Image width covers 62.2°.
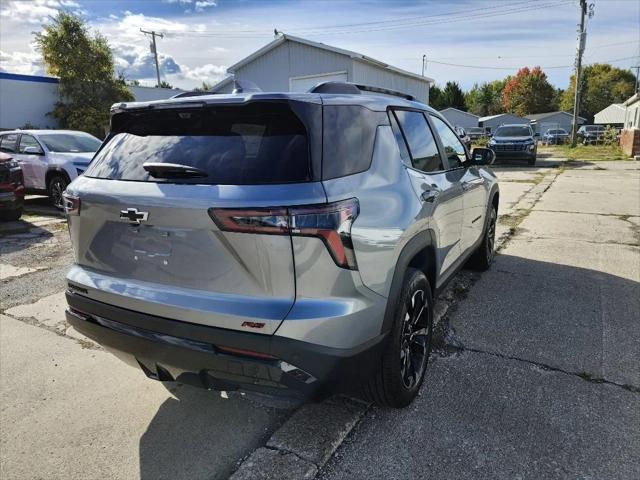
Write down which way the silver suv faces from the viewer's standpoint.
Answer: facing away from the viewer and to the right of the viewer

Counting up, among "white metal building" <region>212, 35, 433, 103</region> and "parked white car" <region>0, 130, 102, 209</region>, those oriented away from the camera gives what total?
0

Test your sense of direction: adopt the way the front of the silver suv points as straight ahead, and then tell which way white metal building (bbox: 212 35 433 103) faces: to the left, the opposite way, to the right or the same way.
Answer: the opposite way

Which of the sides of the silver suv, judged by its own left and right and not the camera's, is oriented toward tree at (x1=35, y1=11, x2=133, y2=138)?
left

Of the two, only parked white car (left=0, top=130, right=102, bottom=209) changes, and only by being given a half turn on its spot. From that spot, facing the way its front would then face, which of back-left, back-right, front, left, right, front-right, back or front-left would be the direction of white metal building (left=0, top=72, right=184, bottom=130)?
front-right

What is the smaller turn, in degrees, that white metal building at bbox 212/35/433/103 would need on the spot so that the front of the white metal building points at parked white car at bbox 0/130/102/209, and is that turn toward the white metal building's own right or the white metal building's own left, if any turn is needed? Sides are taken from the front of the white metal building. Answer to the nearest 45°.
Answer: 0° — it already faces it

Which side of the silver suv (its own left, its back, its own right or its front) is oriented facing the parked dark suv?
front

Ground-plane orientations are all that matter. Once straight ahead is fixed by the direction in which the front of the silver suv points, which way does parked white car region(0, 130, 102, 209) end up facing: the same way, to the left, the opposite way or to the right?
to the right

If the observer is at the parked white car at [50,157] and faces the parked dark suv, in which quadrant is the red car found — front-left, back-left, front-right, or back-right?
back-right

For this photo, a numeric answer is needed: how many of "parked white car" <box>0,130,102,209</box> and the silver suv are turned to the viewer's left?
0

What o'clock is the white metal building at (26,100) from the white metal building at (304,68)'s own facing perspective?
the white metal building at (26,100) is roughly at 2 o'clock from the white metal building at (304,68).

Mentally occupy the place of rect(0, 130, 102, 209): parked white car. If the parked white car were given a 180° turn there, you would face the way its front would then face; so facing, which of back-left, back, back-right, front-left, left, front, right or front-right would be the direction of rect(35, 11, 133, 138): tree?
front-right

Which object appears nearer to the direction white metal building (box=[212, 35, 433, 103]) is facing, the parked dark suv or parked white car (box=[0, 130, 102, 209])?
the parked white car
